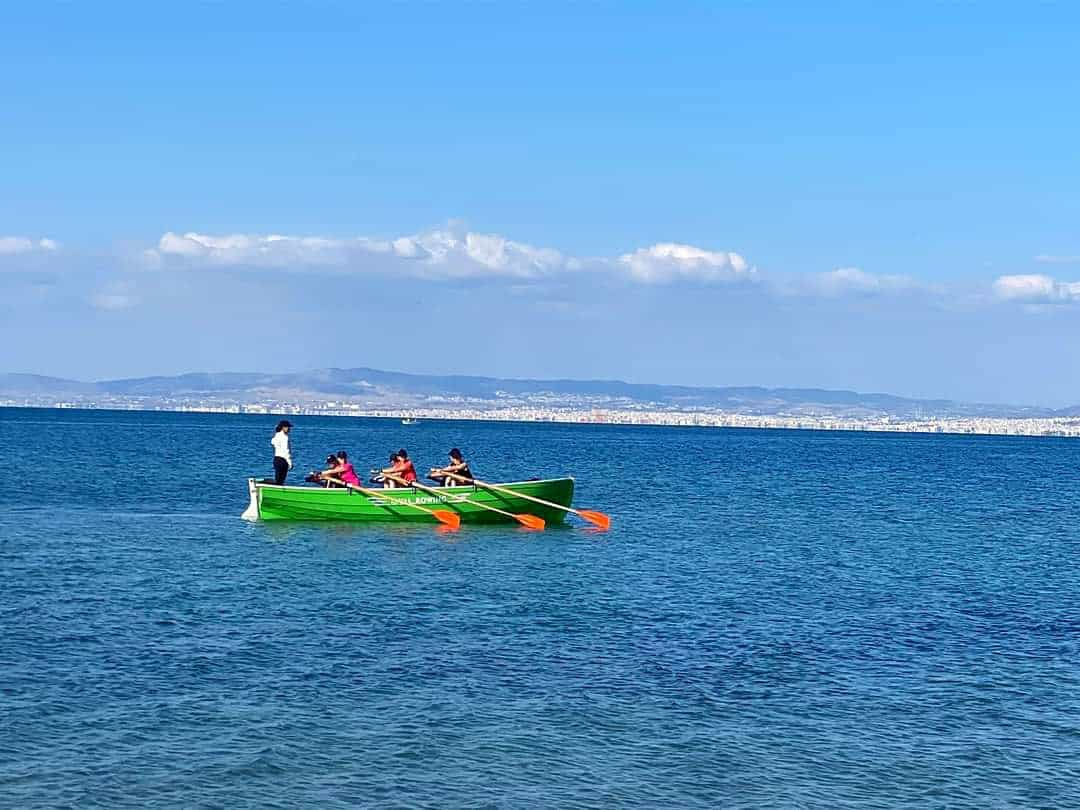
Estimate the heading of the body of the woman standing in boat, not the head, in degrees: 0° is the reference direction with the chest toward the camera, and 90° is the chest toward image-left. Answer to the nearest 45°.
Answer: approximately 270°

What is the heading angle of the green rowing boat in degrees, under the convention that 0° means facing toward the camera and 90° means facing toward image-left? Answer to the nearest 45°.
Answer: approximately 270°
